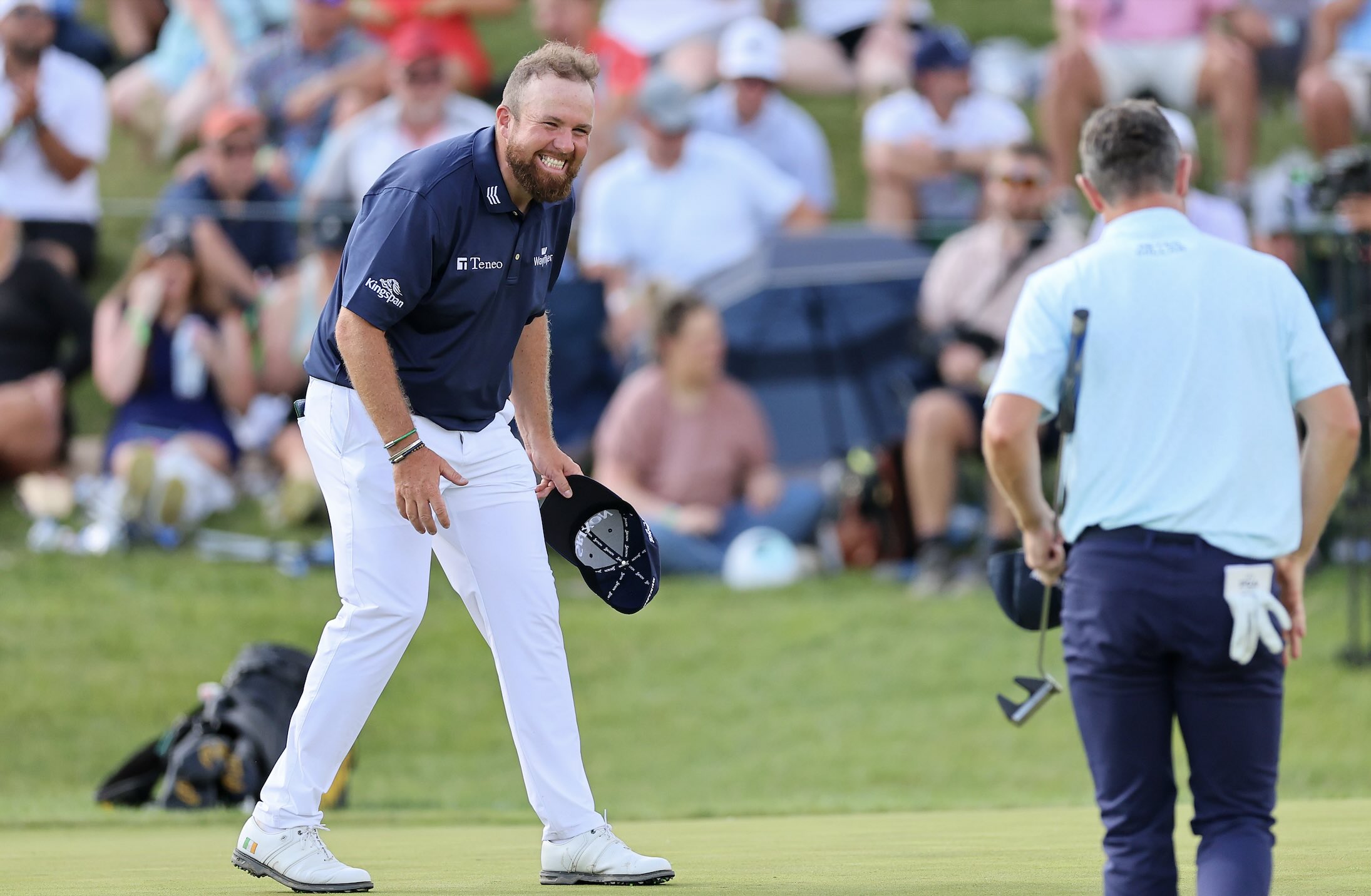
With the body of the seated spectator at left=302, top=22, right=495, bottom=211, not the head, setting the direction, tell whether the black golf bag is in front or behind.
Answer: in front

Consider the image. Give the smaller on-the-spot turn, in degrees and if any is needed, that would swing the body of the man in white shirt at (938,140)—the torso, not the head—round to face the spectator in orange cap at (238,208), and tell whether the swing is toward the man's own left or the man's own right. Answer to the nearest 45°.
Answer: approximately 90° to the man's own right

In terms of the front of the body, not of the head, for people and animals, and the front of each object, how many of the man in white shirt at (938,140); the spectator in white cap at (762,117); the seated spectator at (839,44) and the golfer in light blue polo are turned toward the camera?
3

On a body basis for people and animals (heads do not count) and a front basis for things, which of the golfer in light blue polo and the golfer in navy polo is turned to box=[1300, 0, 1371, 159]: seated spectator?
the golfer in light blue polo

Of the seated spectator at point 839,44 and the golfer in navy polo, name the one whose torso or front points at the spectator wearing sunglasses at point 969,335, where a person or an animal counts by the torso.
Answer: the seated spectator

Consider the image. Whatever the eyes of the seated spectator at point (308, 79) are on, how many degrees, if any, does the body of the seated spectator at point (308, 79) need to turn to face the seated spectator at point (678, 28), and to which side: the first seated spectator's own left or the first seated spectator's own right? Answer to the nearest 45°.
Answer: approximately 90° to the first seated spectator's own left

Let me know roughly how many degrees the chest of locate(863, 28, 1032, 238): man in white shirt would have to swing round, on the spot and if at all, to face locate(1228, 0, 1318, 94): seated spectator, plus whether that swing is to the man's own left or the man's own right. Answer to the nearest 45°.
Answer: approximately 135° to the man's own left

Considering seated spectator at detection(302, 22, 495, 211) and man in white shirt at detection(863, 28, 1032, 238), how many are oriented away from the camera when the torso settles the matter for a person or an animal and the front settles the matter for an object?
0

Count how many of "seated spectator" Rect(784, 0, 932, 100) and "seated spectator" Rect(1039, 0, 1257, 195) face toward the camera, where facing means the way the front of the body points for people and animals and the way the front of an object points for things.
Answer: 2

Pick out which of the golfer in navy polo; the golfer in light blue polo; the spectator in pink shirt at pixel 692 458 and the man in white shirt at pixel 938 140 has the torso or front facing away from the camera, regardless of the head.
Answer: the golfer in light blue polo

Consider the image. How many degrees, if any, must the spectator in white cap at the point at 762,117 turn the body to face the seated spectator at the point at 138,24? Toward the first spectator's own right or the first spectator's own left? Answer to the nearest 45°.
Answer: approximately 135° to the first spectator's own right

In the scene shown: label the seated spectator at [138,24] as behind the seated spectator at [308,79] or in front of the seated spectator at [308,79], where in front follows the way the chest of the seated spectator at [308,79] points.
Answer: behind
